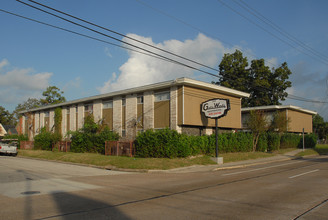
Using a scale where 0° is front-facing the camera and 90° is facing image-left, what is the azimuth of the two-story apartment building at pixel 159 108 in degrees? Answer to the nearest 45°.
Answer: approximately 45°

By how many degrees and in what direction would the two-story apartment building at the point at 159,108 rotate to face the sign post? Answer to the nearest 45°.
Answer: approximately 90° to its left

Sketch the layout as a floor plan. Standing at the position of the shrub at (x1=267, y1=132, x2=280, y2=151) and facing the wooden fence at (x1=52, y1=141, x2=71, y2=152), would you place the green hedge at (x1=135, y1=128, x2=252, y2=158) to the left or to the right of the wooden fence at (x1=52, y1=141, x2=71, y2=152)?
left

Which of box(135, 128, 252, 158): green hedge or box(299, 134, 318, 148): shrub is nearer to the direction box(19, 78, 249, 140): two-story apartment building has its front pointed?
the green hedge

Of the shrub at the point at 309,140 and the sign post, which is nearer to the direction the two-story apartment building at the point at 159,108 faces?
the sign post

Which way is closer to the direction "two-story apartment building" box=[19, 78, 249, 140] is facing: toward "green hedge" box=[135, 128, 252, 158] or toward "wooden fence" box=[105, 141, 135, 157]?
the wooden fence

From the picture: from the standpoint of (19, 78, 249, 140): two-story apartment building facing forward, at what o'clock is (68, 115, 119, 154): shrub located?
The shrub is roughly at 2 o'clock from the two-story apartment building.

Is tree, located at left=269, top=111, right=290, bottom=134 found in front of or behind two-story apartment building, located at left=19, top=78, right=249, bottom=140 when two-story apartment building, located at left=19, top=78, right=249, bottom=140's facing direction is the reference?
behind

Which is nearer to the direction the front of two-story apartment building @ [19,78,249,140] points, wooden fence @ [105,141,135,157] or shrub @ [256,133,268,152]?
the wooden fence
